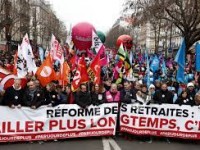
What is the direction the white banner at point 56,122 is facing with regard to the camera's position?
facing the viewer

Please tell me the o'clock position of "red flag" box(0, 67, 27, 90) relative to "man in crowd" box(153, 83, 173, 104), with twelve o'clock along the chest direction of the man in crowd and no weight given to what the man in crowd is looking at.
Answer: The red flag is roughly at 3 o'clock from the man in crowd.

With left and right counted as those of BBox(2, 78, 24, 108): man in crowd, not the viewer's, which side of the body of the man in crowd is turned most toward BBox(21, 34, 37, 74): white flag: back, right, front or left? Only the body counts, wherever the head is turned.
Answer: back

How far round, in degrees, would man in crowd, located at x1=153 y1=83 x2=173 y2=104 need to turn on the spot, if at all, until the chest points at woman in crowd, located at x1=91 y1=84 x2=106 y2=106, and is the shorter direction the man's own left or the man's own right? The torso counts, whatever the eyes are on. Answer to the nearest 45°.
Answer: approximately 90° to the man's own right

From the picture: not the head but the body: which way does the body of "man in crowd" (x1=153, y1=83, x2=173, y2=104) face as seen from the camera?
toward the camera

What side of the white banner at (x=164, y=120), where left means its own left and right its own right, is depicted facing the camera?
front

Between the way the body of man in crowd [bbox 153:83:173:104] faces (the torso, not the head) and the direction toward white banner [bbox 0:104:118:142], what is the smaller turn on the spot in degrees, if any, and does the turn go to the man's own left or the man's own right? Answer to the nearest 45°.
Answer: approximately 90° to the man's own right

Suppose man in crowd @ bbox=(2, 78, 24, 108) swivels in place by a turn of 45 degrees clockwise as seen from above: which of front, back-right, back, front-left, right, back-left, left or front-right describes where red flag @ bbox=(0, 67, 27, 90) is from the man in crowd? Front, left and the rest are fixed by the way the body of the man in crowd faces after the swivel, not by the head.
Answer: back-right
